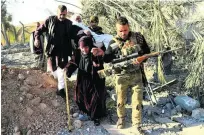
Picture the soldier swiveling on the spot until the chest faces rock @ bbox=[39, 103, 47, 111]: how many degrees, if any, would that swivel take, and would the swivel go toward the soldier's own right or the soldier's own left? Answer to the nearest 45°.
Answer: approximately 90° to the soldier's own right

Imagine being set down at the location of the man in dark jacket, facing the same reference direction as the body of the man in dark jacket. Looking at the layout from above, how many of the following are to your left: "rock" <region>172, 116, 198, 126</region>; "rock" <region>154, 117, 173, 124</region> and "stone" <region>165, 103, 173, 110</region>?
3

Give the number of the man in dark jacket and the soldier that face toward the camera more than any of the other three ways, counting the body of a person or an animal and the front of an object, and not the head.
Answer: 2

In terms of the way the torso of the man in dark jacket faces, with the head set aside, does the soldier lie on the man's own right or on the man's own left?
on the man's own left

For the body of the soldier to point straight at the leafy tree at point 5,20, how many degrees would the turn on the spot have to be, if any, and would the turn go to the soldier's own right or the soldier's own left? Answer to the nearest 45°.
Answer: approximately 135° to the soldier's own right

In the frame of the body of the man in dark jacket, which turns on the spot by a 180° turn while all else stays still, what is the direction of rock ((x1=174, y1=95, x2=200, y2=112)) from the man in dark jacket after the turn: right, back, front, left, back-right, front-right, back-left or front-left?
right

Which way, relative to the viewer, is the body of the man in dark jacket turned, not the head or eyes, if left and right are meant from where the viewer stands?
facing the viewer

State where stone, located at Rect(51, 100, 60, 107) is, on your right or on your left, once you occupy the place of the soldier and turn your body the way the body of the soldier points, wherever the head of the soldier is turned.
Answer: on your right
